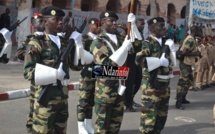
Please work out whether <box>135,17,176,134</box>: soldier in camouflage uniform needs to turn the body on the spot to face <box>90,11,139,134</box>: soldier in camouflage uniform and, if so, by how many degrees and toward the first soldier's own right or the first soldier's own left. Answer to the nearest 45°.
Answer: approximately 90° to the first soldier's own right

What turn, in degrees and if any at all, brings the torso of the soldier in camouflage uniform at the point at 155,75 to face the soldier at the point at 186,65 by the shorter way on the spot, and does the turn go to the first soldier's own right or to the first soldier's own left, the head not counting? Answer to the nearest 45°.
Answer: approximately 135° to the first soldier's own left

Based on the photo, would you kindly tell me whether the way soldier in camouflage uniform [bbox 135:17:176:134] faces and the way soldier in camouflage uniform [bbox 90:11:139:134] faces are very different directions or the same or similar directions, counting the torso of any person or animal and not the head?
same or similar directions

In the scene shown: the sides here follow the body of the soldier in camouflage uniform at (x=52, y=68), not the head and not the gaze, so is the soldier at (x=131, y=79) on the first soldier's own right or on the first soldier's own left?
on the first soldier's own left

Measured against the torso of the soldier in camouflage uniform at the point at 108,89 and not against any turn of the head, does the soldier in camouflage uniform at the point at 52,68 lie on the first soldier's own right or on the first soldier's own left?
on the first soldier's own right

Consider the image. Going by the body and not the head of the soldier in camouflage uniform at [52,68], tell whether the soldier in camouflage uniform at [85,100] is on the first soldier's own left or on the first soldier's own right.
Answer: on the first soldier's own left

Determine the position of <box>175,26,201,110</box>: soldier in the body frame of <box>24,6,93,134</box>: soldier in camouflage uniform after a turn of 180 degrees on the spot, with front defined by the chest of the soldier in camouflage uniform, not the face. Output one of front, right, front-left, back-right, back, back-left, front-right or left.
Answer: right
